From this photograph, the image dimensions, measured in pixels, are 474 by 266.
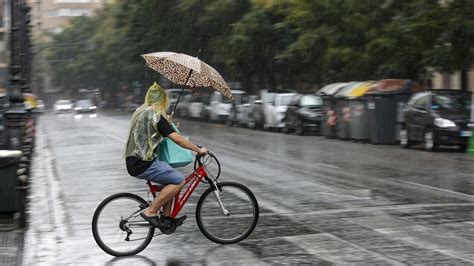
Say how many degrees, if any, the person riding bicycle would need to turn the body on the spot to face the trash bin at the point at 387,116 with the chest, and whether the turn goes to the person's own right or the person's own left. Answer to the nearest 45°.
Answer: approximately 45° to the person's own left

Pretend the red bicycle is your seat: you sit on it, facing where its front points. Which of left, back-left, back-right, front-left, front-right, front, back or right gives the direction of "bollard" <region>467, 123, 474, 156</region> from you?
front-left

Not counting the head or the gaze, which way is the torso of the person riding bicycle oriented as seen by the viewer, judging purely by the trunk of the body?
to the viewer's right

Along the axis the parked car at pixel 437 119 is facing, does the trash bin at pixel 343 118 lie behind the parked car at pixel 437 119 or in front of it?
behind

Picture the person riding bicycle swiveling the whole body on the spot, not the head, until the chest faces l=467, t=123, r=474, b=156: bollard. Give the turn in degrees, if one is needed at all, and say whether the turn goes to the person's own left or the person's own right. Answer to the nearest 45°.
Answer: approximately 45° to the person's own left

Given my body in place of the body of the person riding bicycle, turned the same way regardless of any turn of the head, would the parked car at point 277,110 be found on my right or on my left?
on my left

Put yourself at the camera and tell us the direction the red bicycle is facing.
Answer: facing to the right of the viewer

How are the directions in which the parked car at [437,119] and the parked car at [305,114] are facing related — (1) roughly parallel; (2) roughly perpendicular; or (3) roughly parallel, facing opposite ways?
roughly parallel

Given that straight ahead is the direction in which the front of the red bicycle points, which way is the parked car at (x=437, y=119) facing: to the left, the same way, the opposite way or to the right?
to the right

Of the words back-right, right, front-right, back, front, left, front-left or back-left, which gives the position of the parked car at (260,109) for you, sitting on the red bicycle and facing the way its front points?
left

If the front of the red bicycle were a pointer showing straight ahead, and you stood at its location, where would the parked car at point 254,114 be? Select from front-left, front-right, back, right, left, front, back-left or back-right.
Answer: left

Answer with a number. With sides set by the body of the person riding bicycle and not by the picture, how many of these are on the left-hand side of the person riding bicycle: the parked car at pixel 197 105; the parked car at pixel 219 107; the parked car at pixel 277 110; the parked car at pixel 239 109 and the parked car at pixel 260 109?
5

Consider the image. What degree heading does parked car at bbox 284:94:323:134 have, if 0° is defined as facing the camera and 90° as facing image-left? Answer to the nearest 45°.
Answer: approximately 315°

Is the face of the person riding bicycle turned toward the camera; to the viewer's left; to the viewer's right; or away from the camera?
to the viewer's right

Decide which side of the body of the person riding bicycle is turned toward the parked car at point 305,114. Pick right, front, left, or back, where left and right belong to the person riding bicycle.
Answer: left
